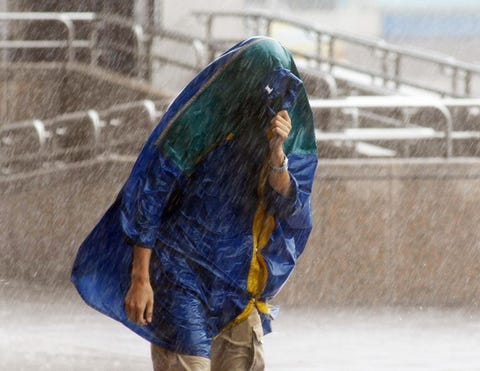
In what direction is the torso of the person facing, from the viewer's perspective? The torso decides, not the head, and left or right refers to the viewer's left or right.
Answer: facing the viewer and to the right of the viewer

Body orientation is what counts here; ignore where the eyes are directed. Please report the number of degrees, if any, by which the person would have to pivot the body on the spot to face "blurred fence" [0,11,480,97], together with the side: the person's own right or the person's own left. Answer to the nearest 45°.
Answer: approximately 135° to the person's own left

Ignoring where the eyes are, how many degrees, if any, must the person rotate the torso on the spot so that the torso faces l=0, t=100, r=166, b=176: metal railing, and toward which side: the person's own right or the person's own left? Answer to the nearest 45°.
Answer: approximately 135° to the person's own left

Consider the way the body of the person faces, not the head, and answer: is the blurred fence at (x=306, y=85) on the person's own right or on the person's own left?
on the person's own left

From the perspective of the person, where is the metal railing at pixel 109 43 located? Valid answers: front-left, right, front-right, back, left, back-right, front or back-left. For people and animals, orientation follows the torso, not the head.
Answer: back-left

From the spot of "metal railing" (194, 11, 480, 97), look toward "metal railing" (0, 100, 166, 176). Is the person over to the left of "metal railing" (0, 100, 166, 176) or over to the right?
left

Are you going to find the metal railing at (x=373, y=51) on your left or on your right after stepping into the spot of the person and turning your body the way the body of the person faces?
on your left
